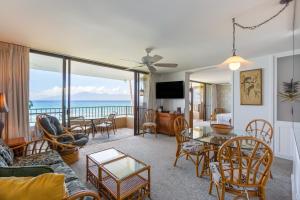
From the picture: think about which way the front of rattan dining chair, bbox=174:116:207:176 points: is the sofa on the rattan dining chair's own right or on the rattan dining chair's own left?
on the rattan dining chair's own right

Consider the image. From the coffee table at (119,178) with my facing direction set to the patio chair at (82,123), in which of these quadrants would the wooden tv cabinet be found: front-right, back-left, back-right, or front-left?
front-right

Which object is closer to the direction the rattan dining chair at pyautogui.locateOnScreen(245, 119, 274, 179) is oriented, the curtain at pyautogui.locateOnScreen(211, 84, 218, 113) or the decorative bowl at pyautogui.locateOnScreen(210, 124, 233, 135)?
the decorative bowl

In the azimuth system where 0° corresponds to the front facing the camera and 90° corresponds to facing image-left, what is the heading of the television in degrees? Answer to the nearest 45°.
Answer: approximately 0°

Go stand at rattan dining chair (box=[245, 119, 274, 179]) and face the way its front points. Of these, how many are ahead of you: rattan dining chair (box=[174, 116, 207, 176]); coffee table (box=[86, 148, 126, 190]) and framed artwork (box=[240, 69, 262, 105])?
2

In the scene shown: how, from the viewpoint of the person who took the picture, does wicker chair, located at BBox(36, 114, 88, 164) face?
facing the viewer and to the right of the viewer

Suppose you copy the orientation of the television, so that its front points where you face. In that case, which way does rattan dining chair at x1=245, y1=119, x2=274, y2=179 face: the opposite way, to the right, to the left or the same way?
to the right

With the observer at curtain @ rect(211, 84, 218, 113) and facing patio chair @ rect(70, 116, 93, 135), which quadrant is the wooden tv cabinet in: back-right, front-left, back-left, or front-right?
front-left

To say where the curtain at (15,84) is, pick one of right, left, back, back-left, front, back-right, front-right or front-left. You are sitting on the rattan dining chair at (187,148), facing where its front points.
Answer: back-right

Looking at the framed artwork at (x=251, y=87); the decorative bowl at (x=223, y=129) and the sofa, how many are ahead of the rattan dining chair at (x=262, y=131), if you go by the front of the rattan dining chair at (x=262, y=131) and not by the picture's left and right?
2

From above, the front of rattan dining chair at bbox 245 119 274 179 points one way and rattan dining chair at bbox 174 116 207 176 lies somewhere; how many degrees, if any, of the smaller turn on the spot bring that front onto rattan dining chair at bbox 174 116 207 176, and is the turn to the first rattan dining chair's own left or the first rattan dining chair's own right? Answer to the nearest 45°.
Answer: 0° — it already faces it

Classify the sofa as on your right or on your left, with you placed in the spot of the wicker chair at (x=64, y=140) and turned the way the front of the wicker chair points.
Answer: on your right

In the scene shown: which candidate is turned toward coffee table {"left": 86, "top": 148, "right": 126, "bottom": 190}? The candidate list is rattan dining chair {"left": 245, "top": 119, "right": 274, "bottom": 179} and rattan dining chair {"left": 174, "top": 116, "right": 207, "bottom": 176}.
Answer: rattan dining chair {"left": 245, "top": 119, "right": 274, "bottom": 179}

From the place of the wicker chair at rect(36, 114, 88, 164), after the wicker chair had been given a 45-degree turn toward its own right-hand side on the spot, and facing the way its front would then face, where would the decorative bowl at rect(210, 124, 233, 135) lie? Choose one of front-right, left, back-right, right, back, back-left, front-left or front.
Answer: front-left

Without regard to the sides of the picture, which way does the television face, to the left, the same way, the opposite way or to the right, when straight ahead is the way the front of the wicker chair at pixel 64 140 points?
to the right

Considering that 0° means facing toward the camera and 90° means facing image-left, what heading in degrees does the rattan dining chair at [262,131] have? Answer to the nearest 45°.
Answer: approximately 45°

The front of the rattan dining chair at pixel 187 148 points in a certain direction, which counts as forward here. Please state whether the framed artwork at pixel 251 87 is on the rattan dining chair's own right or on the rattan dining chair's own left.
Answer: on the rattan dining chair's own left

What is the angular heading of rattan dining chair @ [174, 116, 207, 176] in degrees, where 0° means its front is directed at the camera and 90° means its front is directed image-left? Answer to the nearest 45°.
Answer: approximately 315°
